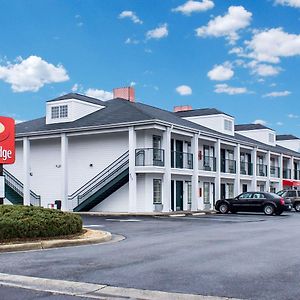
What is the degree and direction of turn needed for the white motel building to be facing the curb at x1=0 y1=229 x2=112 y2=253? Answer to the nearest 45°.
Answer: approximately 45° to its right

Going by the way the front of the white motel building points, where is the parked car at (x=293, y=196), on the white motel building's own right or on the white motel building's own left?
on the white motel building's own left

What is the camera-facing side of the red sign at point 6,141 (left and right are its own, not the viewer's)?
front

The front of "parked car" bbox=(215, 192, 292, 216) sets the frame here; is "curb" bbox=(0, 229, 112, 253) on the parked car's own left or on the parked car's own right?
on the parked car's own left

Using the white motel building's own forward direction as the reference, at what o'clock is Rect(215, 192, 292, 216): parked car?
The parked car is roughly at 11 o'clock from the white motel building.

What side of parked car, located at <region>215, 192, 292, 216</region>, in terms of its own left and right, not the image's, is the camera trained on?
left

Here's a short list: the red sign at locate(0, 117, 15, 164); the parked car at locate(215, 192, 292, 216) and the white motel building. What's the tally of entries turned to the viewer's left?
1

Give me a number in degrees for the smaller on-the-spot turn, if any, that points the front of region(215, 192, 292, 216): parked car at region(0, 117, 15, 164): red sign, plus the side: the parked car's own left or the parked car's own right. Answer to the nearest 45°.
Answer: approximately 45° to the parked car's own left

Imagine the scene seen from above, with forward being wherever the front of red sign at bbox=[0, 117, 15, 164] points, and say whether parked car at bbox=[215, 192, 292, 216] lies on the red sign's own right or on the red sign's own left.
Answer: on the red sign's own left

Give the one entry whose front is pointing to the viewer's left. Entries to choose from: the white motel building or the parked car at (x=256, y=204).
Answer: the parked car
